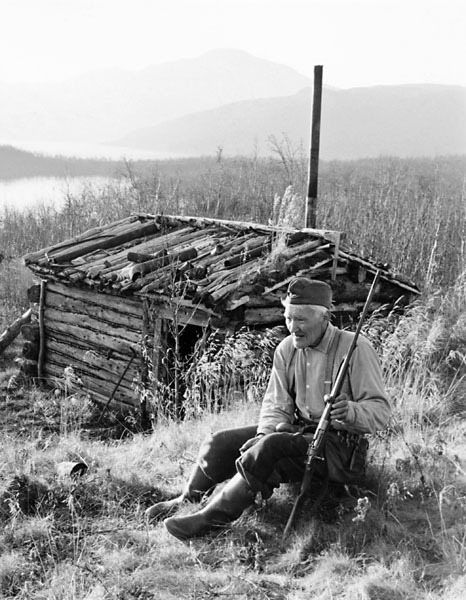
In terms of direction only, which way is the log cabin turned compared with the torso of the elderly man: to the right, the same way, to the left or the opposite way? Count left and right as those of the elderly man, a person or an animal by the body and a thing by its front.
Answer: to the left

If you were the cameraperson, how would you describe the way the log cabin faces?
facing the viewer and to the right of the viewer

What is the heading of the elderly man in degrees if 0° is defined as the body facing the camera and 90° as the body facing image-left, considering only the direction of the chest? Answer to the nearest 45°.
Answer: approximately 45°

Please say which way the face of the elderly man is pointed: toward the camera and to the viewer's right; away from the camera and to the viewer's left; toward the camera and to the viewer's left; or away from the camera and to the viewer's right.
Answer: toward the camera and to the viewer's left

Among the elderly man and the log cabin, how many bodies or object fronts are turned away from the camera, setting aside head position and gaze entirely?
0

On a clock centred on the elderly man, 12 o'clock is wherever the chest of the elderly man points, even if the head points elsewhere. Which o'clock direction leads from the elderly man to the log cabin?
The log cabin is roughly at 4 o'clock from the elderly man.
